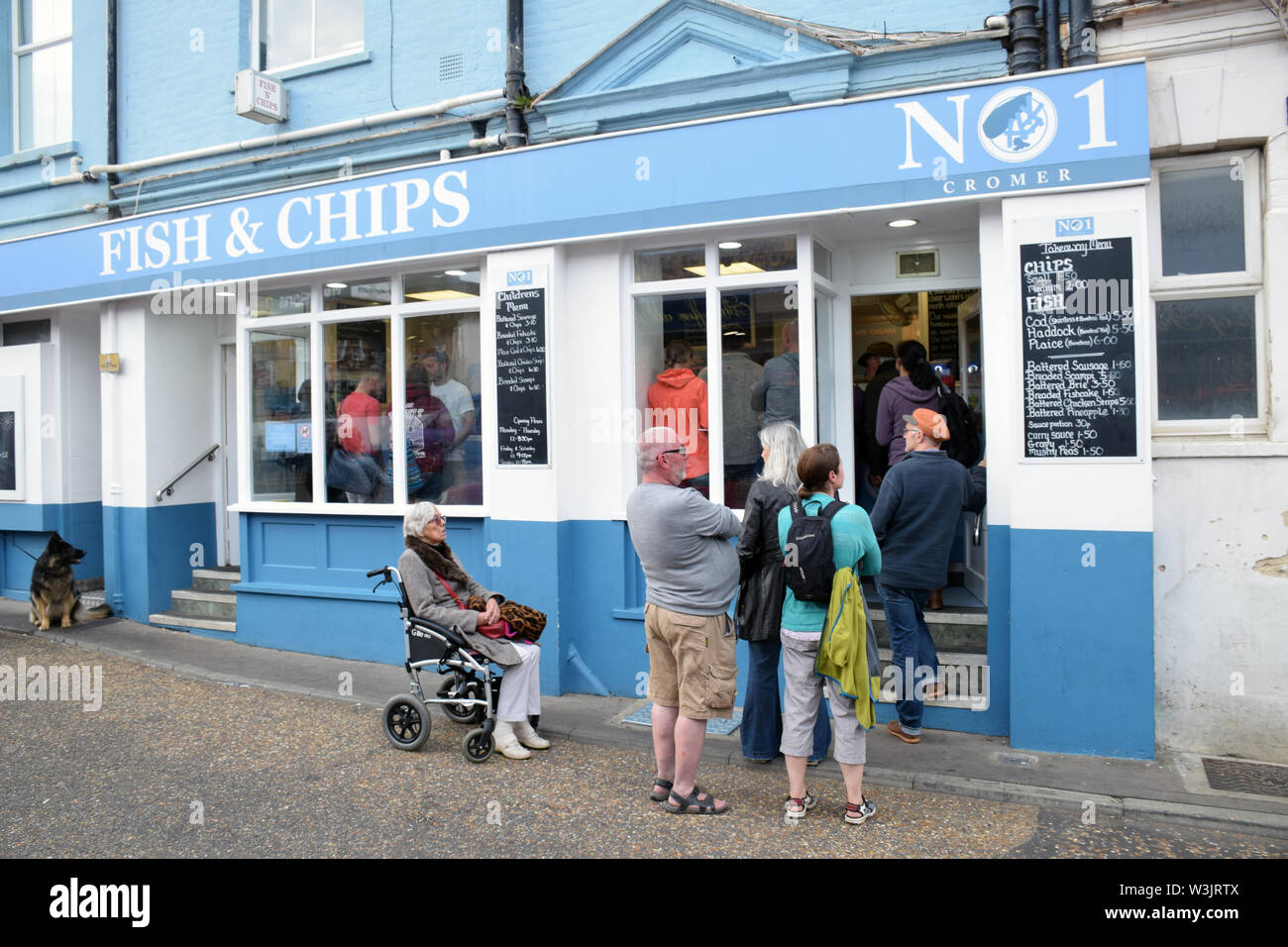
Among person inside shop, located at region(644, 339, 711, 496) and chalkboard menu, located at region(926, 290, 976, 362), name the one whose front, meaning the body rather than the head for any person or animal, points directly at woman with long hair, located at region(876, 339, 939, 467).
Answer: the chalkboard menu

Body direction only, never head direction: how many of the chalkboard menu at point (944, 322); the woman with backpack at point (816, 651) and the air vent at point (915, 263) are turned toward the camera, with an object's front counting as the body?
2

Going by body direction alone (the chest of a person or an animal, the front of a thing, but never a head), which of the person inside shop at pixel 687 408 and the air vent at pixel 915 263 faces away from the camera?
the person inside shop

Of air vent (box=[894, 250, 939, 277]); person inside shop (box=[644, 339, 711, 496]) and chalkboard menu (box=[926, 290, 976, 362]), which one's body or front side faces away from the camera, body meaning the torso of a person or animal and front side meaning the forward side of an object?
the person inside shop

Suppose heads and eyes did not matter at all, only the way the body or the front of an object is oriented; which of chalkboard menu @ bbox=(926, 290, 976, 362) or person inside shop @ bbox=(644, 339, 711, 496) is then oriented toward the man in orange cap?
the chalkboard menu

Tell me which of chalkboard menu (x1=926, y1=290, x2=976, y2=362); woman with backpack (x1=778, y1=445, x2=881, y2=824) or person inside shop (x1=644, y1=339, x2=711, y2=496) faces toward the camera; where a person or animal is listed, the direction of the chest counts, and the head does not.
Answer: the chalkboard menu

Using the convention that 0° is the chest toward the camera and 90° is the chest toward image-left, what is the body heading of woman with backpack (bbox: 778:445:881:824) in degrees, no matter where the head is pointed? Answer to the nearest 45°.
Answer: approximately 225°

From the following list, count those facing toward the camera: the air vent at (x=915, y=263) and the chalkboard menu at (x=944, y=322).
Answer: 2

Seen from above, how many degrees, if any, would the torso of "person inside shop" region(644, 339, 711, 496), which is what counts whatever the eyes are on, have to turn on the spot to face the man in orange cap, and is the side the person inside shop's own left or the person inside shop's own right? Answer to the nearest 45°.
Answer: approximately 135° to the person inside shop's own right

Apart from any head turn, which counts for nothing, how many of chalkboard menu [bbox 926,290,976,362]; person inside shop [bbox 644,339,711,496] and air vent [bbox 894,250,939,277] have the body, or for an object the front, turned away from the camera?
1

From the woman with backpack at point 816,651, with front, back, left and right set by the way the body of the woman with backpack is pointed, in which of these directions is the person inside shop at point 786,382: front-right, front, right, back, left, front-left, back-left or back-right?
front-left

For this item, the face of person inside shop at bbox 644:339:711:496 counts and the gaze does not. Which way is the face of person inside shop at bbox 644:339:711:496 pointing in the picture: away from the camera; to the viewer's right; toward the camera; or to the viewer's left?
away from the camera

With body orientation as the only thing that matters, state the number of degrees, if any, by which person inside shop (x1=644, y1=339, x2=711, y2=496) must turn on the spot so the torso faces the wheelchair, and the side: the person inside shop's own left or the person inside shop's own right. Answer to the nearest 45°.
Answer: approximately 135° to the person inside shop's own left

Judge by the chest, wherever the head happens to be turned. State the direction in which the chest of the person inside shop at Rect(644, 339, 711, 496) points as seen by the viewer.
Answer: away from the camera

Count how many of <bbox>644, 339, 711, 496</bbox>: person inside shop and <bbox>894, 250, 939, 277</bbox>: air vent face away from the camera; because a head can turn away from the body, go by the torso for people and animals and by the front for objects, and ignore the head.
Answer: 1
